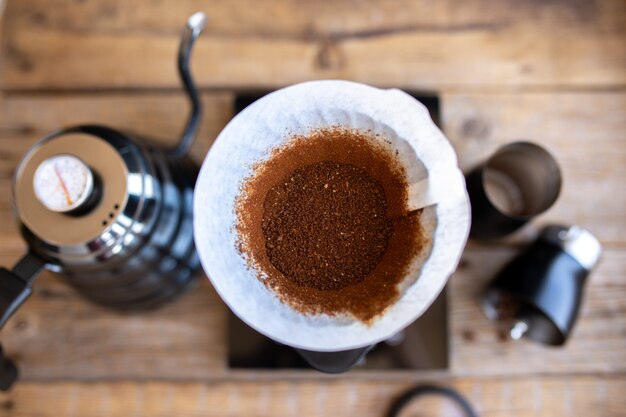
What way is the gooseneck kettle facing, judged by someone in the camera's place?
facing away from the viewer and to the right of the viewer
